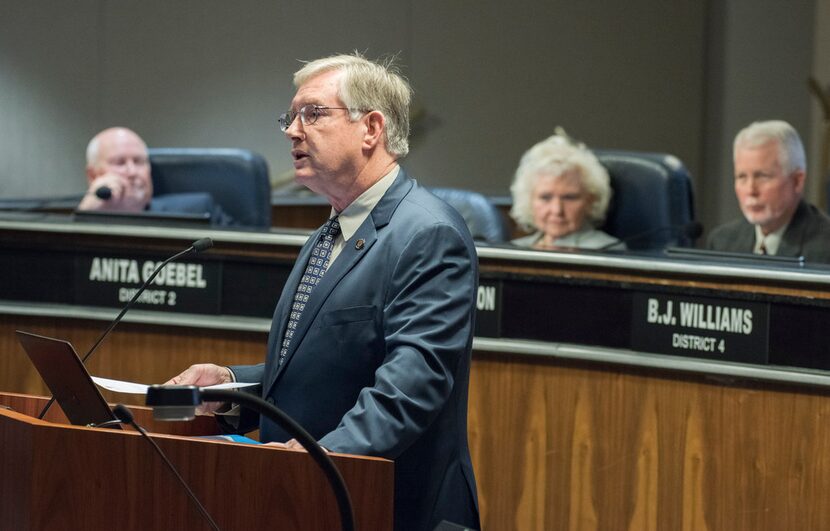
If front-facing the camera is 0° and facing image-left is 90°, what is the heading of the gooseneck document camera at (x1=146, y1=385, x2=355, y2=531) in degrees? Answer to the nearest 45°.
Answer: approximately 90°

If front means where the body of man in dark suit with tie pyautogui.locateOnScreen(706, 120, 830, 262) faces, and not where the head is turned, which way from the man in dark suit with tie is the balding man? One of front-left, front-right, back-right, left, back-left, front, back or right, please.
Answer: front-right

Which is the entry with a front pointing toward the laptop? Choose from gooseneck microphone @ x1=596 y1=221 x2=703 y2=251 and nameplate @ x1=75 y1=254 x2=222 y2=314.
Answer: the nameplate

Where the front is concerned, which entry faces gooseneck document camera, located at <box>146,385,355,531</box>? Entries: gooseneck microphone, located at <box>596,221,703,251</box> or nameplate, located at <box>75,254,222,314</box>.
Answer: the nameplate

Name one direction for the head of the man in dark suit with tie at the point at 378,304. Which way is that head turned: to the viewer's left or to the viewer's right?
to the viewer's left

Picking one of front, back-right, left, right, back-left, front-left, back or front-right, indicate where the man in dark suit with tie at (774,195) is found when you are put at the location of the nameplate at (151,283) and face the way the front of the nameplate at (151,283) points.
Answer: left

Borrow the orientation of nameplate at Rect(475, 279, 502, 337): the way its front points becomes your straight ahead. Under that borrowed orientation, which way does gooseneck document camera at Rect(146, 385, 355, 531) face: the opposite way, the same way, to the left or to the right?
to the right

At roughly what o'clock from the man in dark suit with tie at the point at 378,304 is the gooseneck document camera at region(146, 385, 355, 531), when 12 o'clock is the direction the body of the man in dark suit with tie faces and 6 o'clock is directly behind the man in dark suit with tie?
The gooseneck document camera is roughly at 11 o'clock from the man in dark suit with tie.
